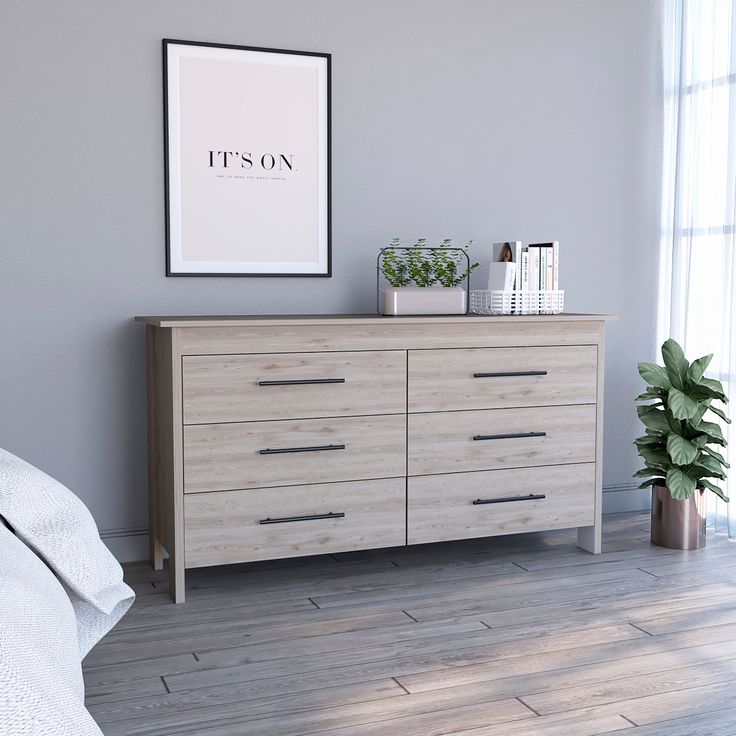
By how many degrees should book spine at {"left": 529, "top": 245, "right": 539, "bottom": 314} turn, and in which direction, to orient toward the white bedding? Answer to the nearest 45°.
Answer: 0° — it already faces it

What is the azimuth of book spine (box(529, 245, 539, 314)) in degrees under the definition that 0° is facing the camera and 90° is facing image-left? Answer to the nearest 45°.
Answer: approximately 0°

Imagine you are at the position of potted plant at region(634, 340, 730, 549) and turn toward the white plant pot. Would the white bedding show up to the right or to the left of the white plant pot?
left

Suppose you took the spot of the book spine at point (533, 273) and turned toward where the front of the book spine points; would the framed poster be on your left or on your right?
on your right
